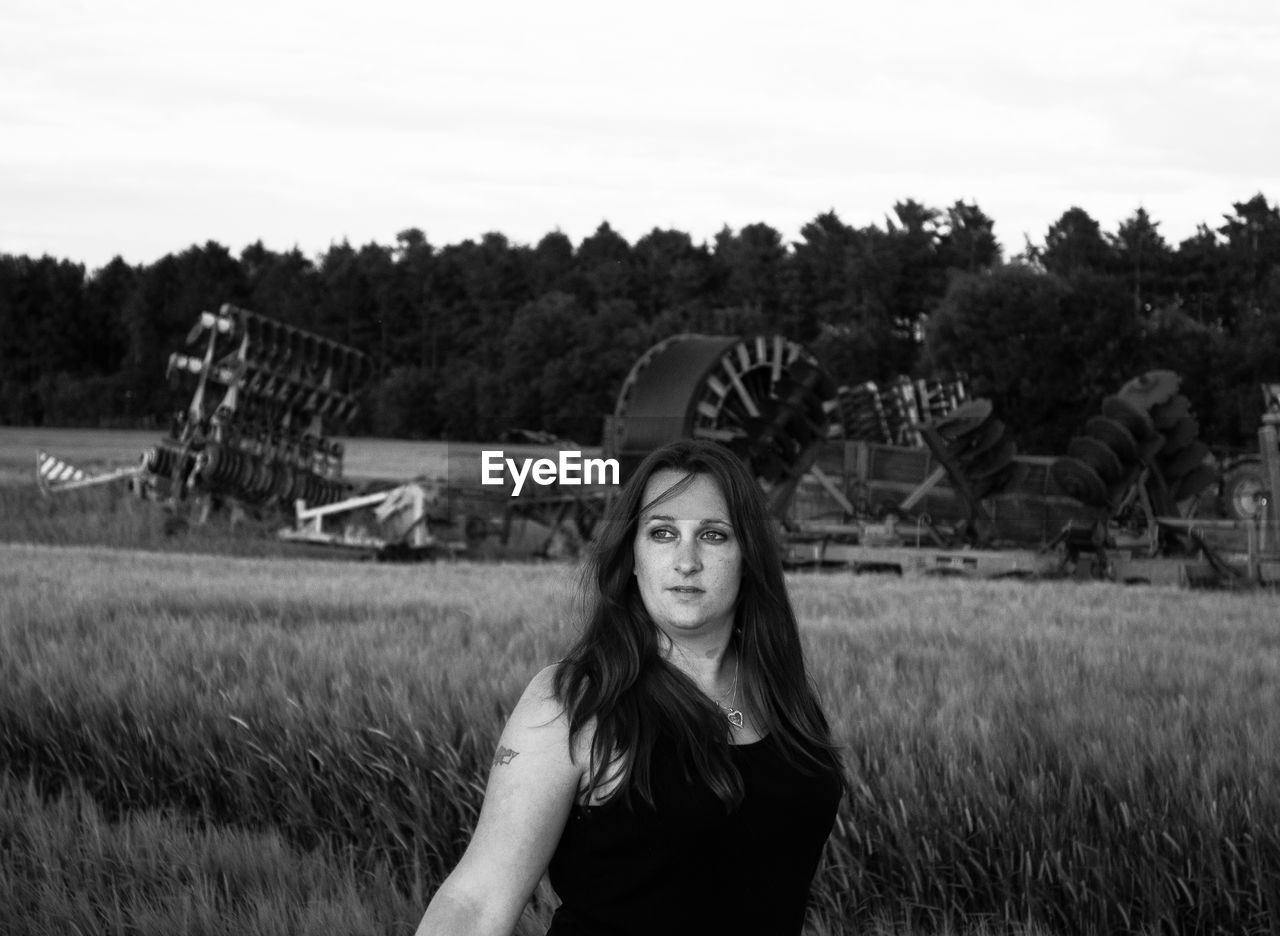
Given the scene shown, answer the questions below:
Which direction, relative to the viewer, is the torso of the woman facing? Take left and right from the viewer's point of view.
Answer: facing the viewer and to the right of the viewer

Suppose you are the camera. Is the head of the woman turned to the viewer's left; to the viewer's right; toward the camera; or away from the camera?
toward the camera

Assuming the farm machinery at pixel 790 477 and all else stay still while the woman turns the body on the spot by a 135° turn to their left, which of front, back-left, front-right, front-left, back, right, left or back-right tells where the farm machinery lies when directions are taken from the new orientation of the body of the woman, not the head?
front
